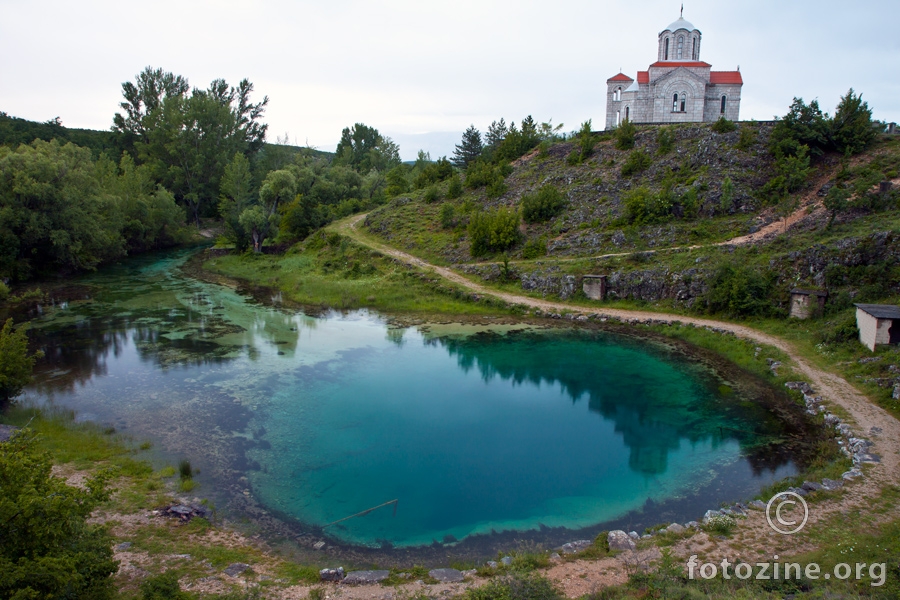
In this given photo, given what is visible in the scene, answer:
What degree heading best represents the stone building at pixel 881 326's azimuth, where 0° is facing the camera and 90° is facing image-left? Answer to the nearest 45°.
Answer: approximately 315°

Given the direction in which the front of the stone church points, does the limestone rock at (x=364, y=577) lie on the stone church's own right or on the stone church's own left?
on the stone church's own right

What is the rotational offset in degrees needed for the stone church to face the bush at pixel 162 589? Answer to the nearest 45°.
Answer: approximately 90° to its right

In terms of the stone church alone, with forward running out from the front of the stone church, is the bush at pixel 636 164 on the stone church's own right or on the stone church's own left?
on the stone church's own right
